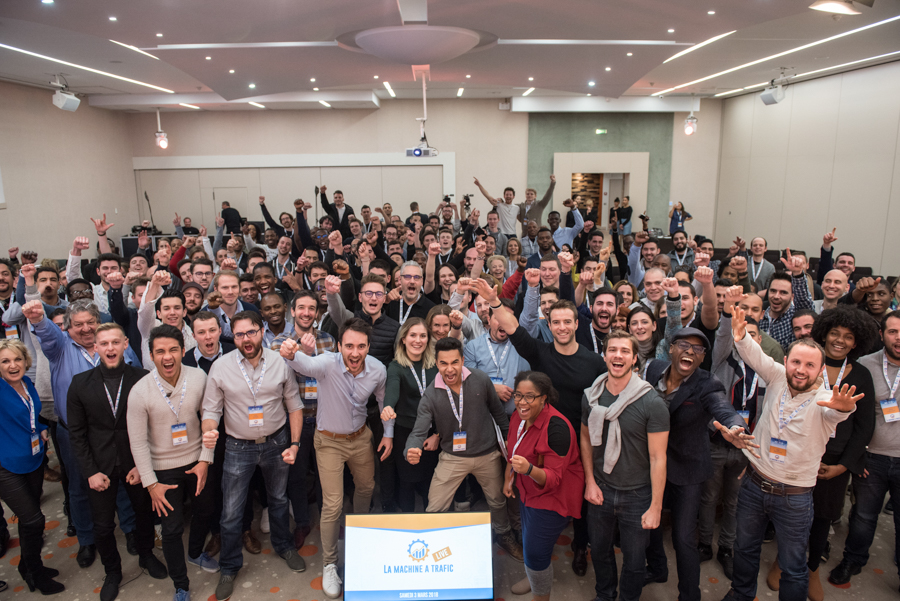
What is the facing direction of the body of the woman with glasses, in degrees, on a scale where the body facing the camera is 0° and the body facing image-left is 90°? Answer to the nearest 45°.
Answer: approximately 45°

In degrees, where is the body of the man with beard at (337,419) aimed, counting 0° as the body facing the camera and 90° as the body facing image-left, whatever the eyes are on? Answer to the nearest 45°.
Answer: approximately 0°

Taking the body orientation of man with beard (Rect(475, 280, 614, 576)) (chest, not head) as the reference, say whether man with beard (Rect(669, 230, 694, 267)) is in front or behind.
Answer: behind

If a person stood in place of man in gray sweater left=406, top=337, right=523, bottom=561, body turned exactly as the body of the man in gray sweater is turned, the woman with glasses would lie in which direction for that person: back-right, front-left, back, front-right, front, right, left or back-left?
front-left

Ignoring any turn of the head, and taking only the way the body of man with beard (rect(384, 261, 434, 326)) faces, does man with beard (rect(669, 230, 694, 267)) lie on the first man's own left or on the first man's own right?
on the first man's own left

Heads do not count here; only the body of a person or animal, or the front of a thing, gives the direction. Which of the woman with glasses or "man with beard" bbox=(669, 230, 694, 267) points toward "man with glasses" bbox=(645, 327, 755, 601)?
the man with beard

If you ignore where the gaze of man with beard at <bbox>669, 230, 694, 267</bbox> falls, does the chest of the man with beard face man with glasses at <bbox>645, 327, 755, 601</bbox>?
yes

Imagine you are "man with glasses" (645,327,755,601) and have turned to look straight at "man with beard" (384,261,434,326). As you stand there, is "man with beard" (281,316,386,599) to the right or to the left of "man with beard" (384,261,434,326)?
left

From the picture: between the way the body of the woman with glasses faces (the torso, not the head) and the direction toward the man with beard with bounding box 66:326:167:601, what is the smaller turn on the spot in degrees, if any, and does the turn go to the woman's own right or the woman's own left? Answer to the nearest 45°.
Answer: approximately 45° to the woman's own right
